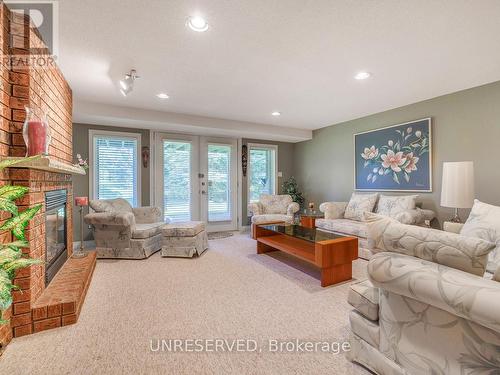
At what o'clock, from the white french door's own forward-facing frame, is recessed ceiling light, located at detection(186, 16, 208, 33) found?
The recessed ceiling light is roughly at 12 o'clock from the white french door.

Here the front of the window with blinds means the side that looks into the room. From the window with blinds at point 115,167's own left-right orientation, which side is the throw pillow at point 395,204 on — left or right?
on its left

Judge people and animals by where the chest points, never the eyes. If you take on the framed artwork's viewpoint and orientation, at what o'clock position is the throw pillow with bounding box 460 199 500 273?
The throw pillow is roughly at 10 o'clock from the framed artwork.

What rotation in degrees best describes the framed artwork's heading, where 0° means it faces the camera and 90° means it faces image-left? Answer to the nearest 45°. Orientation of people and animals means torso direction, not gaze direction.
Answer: approximately 45°

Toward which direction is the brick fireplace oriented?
to the viewer's right

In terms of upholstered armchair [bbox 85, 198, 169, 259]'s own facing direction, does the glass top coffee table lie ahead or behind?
ahead

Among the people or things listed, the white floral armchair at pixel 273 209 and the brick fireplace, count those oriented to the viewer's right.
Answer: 1

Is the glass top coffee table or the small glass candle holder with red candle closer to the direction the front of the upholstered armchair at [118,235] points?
the glass top coffee table

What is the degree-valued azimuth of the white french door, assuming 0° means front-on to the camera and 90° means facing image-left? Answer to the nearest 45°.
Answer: approximately 0°

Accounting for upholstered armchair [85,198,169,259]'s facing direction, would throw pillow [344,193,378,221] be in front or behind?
in front

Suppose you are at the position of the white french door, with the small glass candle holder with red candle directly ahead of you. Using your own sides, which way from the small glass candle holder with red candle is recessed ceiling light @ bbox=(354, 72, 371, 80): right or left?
left
